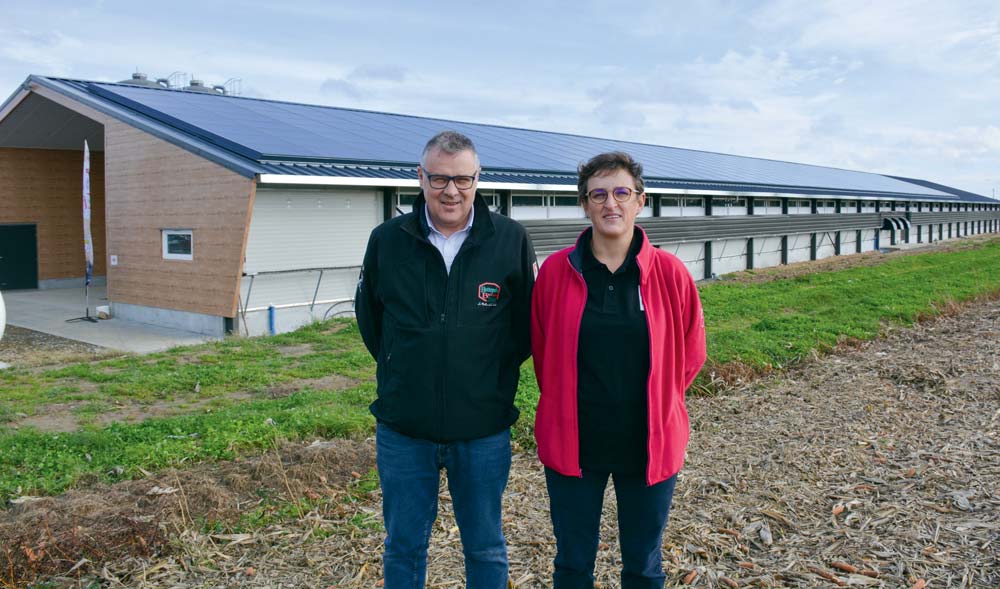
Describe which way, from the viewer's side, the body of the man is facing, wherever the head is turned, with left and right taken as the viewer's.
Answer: facing the viewer

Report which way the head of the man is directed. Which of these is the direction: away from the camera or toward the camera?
toward the camera

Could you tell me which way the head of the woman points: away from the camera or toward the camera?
toward the camera

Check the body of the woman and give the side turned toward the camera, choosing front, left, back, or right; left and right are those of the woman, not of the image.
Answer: front

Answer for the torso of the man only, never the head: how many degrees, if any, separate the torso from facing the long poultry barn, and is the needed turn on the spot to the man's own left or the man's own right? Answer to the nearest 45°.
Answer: approximately 180°
